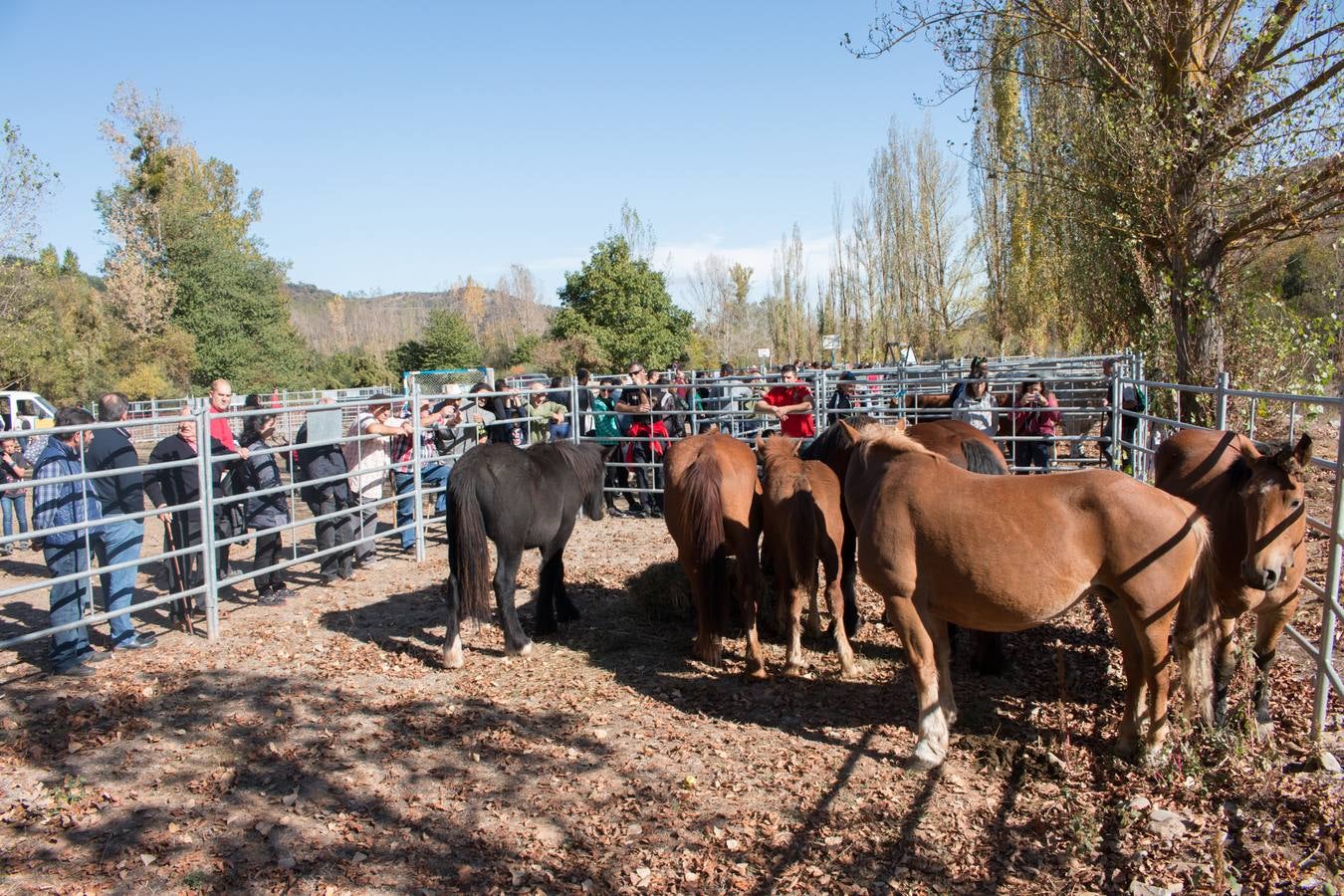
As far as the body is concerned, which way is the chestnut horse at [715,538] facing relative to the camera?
away from the camera

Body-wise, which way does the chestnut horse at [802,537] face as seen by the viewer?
away from the camera

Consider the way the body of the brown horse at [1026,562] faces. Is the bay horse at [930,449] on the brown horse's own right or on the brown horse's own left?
on the brown horse's own right

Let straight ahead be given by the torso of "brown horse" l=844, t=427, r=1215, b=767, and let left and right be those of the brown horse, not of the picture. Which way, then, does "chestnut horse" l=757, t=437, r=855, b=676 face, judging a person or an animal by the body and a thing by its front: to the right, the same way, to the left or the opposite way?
to the right

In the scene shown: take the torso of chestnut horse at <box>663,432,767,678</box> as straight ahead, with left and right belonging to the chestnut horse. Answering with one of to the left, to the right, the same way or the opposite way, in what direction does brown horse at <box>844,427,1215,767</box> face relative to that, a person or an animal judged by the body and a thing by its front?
to the left

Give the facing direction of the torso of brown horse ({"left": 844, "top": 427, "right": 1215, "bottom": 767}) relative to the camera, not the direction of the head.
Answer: to the viewer's left
